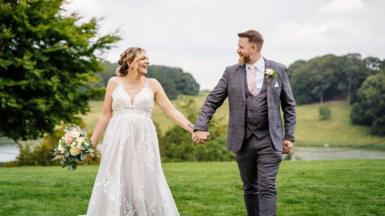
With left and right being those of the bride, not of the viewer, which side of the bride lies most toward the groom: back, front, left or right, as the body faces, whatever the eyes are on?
left

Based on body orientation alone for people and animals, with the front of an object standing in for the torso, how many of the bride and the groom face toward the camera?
2

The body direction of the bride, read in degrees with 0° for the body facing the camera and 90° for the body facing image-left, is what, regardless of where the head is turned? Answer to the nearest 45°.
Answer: approximately 0°

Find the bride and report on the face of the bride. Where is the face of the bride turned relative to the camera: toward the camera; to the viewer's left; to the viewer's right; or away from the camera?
to the viewer's right

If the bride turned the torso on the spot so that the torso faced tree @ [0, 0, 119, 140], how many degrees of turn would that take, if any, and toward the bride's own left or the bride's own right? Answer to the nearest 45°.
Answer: approximately 180°

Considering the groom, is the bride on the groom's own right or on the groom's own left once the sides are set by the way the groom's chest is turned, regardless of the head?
on the groom's own right

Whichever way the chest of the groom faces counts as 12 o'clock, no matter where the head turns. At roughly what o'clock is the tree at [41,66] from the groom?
The tree is roughly at 5 o'clock from the groom.

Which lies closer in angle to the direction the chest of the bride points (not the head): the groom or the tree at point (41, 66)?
the groom

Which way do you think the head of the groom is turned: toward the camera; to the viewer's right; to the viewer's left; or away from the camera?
to the viewer's left

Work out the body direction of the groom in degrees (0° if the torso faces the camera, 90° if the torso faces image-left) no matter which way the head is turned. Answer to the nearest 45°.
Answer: approximately 0°
